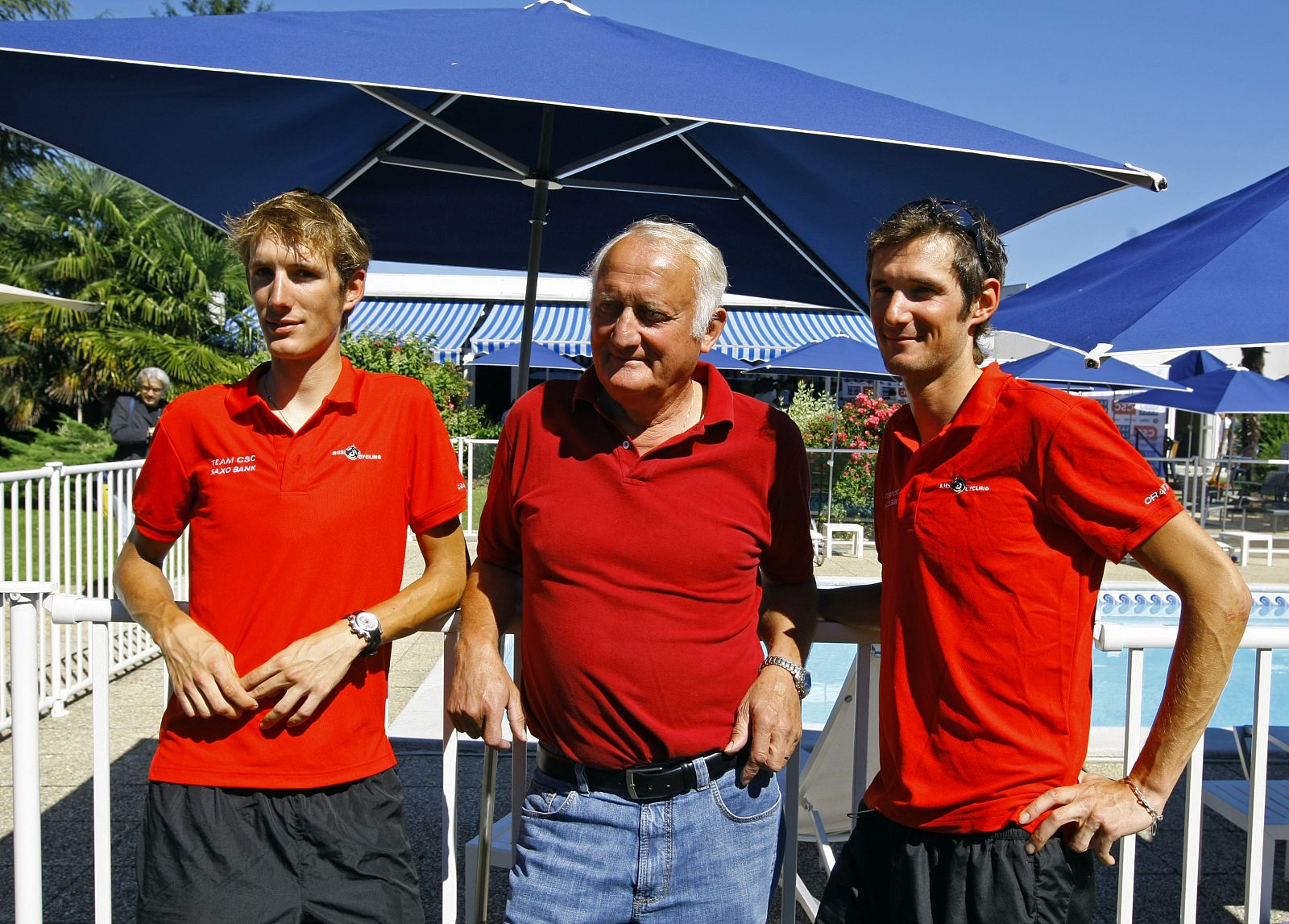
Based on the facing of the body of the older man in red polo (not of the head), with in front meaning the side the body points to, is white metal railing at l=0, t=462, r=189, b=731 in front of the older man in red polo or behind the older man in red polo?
behind

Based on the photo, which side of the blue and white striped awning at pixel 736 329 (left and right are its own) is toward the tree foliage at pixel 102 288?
right

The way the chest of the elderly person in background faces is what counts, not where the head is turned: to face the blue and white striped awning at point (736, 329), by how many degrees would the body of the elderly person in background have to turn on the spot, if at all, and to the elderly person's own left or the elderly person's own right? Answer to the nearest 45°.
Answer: approximately 90° to the elderly person's own left

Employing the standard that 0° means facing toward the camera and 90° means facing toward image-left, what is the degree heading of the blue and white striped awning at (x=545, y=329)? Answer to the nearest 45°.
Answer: approximately 0°

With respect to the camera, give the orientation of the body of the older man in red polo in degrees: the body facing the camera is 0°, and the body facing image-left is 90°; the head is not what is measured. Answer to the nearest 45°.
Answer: approximately 0°

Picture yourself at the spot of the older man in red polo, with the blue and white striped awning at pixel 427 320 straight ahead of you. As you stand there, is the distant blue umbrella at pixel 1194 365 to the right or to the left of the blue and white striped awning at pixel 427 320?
right

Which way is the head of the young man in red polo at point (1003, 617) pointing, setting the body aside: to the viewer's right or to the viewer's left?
to the viewer's left

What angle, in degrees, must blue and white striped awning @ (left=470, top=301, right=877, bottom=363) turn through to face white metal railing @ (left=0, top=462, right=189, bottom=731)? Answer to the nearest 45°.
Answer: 0° — it already faces it
